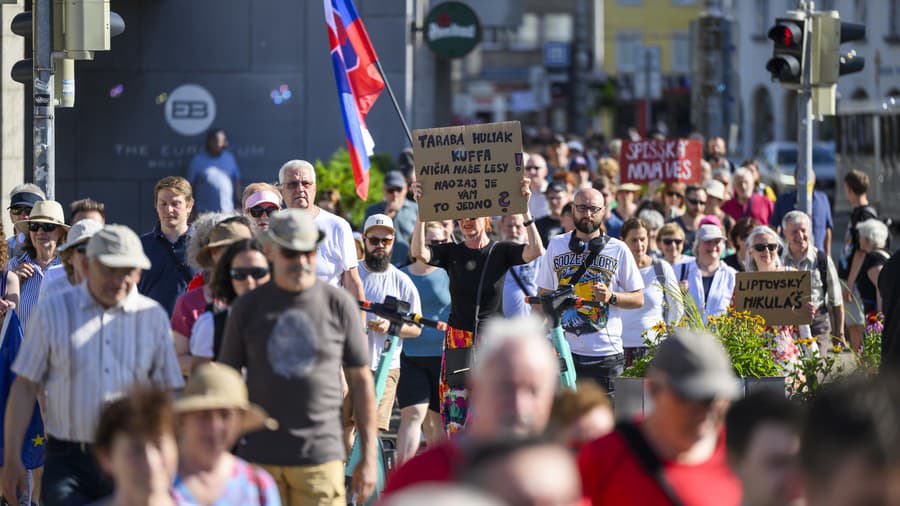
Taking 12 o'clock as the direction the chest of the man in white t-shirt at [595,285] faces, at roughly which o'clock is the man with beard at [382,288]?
The man with beard is roughly at 3 o'clock from the man in white t-shirt.

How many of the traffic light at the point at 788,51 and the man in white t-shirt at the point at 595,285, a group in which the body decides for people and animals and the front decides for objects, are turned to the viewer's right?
0

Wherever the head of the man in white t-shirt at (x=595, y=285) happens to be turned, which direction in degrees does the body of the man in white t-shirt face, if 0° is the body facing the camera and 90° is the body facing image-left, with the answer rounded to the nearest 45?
approximately 0°

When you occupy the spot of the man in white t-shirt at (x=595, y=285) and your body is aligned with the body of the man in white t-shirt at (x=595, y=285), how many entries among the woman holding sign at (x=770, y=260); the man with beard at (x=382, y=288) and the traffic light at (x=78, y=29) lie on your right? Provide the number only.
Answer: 2

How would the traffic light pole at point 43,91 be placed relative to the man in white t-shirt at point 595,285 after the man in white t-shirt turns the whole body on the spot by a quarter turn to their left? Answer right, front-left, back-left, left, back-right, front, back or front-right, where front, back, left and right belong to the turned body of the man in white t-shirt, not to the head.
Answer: back

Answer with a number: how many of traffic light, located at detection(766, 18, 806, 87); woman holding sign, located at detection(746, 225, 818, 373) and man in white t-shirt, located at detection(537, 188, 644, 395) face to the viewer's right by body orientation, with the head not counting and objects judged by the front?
0

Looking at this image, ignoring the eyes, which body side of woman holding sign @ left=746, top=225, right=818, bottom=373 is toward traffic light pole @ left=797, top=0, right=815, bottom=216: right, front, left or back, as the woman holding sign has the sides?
back

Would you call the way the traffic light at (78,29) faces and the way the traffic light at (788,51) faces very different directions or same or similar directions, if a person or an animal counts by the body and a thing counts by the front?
very different directions

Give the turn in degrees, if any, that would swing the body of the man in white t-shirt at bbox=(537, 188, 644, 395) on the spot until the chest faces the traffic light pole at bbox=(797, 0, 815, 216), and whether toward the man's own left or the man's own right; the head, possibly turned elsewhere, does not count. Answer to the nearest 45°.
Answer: approximately 135° to the man's own left

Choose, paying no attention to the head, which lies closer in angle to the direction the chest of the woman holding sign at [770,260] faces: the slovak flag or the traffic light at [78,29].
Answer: the traffic light

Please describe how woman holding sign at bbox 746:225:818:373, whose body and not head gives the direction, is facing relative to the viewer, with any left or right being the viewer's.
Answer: facing the viewer
